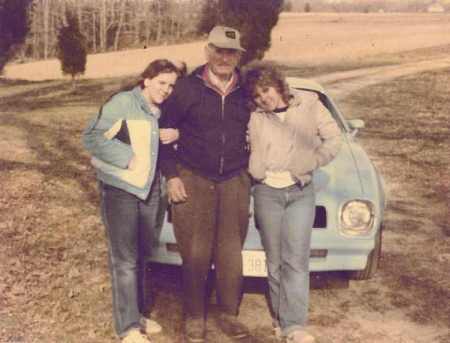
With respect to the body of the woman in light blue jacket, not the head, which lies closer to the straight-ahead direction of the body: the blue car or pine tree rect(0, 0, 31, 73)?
the blue car

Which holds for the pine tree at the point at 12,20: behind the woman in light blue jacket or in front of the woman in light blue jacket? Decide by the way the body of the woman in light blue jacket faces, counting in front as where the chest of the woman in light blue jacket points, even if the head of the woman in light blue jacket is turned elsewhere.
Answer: behind

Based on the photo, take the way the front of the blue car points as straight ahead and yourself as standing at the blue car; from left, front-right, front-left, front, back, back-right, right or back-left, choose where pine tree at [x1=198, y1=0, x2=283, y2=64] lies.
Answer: back

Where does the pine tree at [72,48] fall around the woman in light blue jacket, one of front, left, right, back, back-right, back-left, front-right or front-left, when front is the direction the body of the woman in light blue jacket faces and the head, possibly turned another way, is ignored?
back-left

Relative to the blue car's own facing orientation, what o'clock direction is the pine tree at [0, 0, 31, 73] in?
The pine tree is roughly at 5 o'clock from the blue car.

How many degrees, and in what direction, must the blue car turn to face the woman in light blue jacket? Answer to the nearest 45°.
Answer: approximately 45° to its right

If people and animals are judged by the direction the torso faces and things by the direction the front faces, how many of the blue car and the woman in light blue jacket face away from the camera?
0

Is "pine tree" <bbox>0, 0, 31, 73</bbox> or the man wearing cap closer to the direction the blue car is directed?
the man wearing cap

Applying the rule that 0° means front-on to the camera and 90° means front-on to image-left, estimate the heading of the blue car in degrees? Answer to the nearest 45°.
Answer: approximately 0°
